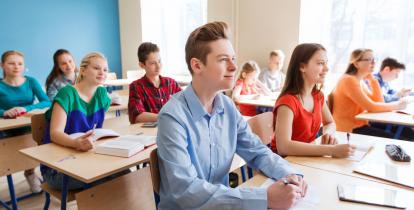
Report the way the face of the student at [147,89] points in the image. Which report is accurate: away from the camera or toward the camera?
toward the camera

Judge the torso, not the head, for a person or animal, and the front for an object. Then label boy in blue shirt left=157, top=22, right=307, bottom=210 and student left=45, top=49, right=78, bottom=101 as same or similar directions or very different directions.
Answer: same or similar directions

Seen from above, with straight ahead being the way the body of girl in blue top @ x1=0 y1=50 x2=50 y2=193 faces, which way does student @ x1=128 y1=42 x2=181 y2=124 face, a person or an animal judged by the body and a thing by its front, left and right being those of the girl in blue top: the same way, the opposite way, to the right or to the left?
the same way

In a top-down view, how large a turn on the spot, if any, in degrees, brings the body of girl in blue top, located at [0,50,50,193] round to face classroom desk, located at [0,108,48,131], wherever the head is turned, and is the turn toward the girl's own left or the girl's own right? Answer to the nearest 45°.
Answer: approximately 45° to the girl's own right

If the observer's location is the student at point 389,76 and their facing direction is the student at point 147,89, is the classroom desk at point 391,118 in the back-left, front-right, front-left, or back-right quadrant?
front-left

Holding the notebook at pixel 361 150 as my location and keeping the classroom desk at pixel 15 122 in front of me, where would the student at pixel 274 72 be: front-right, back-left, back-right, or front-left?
front-right
